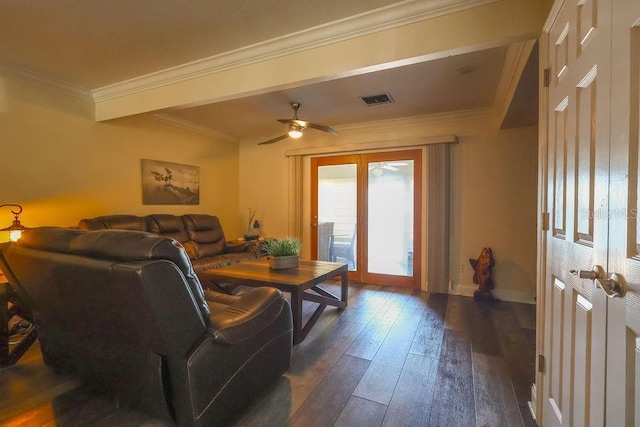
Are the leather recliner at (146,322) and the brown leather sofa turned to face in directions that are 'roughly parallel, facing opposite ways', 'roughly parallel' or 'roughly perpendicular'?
roughly perpendicular

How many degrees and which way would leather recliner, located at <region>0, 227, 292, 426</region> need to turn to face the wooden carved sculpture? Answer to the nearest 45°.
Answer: approximately 45° to its right

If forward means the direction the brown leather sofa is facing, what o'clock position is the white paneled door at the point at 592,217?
The white paneled door is roughly at 1 o'clock from the brown leather sofa.

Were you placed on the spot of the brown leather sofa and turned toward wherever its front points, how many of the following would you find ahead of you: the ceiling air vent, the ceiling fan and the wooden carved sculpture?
3

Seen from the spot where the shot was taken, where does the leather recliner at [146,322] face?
facing away from the viewer and to the right of the viewer

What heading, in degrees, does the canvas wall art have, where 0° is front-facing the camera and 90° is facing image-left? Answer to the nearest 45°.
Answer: approximately 315°

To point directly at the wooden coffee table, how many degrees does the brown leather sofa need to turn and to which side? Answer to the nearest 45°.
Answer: approximately 45° to its right
